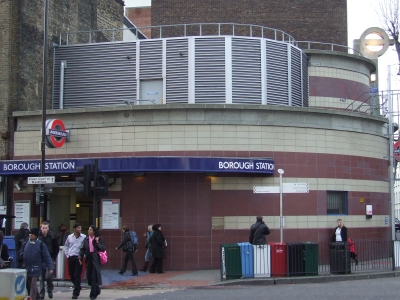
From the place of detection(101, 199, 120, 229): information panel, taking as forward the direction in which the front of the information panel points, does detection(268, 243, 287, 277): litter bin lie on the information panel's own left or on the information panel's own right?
on the information panel's own left

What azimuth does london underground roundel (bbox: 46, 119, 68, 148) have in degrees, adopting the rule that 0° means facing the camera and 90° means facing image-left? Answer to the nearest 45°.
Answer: approximately 315°

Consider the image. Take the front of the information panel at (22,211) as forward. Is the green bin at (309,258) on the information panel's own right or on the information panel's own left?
on the information panel's own left

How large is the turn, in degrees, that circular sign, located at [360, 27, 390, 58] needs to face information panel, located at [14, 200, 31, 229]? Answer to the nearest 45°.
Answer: approximately 45° to its right

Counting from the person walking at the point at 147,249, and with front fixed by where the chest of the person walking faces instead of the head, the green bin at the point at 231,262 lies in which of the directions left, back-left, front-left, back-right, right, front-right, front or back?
back-left
